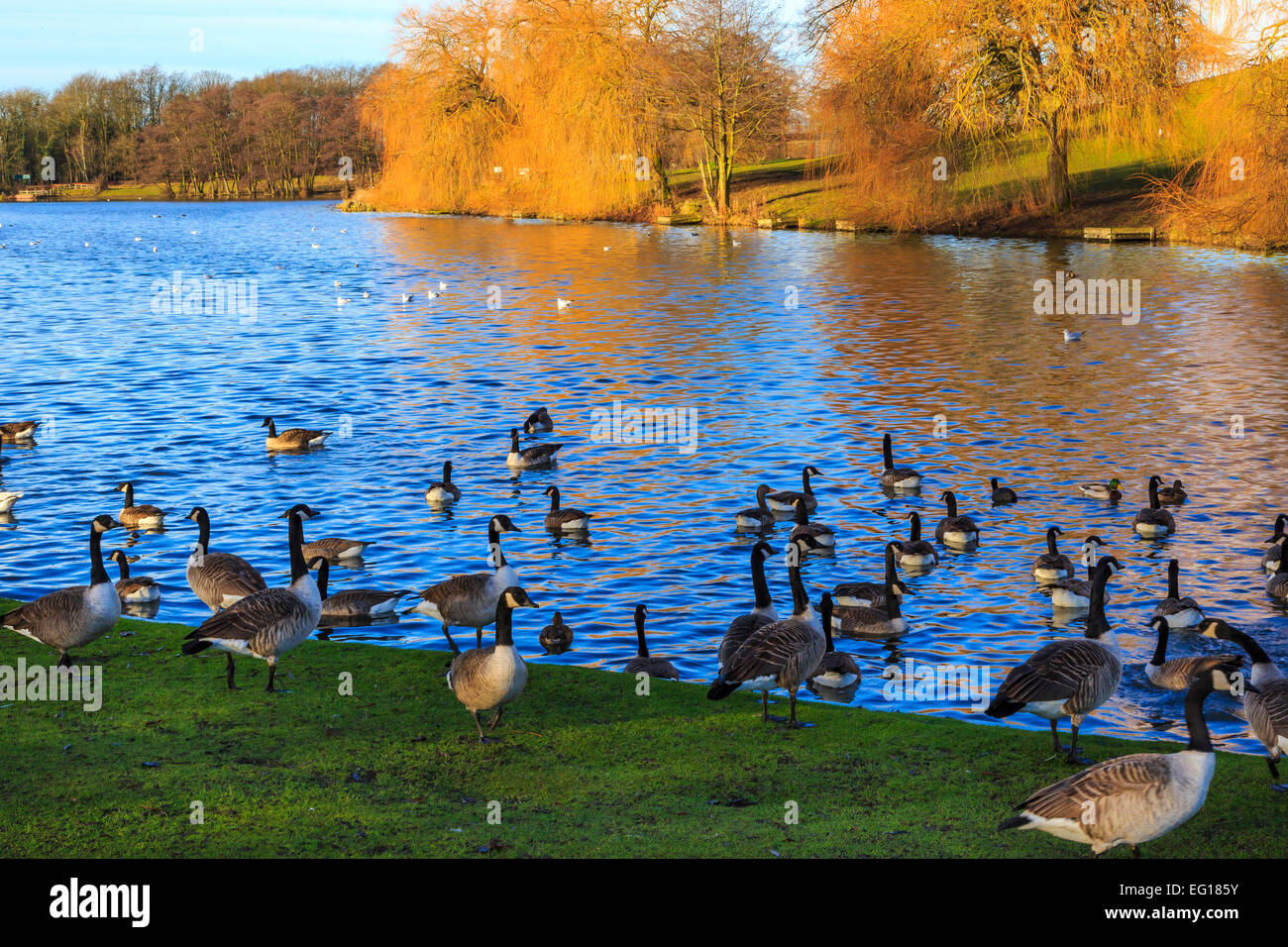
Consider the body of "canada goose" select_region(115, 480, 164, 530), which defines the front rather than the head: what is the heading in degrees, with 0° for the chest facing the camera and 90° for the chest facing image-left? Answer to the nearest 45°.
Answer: approximately 90°

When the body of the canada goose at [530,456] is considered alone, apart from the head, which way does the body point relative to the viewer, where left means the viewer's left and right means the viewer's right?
facing to the left of the viewer

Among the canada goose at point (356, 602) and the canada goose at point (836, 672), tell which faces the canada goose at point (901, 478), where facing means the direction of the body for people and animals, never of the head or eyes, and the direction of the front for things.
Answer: the canada goose at point (836, 672)

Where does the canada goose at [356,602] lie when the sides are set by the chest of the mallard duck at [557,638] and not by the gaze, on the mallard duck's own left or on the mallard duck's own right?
on the mallard duck's own left

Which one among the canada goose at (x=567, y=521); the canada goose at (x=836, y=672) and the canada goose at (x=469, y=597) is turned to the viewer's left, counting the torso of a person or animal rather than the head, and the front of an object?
the canada goose at (x=567, y=521)

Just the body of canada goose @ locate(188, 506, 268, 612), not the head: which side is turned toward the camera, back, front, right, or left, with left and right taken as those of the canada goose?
left

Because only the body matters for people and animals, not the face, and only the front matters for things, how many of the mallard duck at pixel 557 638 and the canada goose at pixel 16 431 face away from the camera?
1

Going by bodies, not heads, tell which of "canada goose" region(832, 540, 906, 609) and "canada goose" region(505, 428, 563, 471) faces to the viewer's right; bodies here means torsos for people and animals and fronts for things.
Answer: "canada goose" region(832, 540, 906, 609)

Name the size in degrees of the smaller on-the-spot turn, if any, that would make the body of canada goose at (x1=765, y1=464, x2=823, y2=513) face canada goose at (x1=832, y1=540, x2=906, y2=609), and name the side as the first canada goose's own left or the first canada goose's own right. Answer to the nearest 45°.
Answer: approximately 90° to the first canada goose's own right
